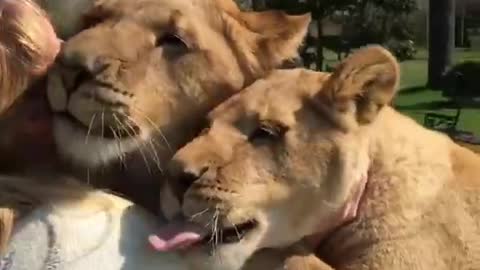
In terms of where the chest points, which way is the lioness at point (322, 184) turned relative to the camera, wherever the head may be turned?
to the viewer's left

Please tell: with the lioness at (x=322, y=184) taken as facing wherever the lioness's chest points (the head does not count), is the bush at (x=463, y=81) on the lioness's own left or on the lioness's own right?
on the lioness's own right

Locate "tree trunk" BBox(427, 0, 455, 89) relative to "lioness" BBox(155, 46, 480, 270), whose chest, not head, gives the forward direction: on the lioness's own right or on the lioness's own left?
on the lioness's own right
